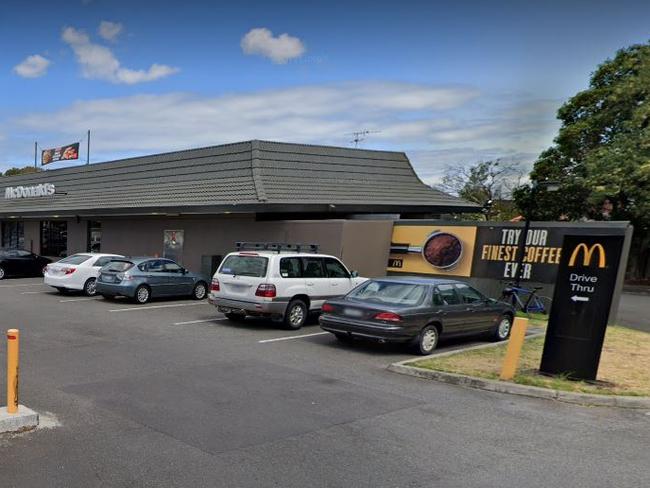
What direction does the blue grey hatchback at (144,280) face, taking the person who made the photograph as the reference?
facing away from the viewer and to the right of the viewer

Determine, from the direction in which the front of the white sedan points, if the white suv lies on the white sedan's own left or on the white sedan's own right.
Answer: on the white sedan's own right

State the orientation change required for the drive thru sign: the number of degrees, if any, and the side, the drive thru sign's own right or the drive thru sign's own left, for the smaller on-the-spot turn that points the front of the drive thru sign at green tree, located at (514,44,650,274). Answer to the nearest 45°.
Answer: approximately 180°

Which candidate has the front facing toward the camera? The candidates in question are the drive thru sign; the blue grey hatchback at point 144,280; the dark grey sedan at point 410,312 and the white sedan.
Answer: the drive thru sign

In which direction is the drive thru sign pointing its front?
toward the camera

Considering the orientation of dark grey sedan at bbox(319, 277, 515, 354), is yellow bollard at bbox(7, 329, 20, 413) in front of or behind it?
behind

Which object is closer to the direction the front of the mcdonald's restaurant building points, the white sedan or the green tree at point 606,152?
the white sedan

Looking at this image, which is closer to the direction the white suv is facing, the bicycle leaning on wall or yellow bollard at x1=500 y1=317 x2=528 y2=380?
the bicycle leaning on wall

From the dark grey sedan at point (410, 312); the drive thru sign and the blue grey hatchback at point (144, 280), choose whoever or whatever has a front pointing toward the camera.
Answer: the drive thru sign

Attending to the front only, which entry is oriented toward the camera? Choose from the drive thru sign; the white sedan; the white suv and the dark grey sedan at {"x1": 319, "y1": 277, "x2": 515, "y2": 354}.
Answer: the drive thru sign

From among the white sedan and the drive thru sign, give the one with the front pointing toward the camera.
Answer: the drive thru sign

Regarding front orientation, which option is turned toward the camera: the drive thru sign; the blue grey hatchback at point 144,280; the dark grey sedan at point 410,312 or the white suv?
the drive thru sign

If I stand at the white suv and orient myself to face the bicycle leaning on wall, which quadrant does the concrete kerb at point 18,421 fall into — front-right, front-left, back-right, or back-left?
back-right

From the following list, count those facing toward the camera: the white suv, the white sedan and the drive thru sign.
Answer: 1

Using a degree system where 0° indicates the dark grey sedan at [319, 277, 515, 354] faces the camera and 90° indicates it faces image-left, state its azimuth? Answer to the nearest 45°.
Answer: approximately 225°

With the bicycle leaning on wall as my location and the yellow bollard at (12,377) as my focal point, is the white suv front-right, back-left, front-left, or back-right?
front-right

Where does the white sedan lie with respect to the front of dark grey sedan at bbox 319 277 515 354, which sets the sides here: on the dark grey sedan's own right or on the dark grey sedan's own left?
on the dark grey sedan's own left

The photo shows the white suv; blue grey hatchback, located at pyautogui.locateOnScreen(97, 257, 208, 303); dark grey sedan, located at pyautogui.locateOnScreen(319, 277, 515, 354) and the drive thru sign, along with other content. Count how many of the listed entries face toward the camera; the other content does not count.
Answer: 1

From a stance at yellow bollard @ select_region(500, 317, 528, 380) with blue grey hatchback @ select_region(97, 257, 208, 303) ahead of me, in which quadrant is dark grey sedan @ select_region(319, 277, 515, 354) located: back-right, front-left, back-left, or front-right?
front-right
